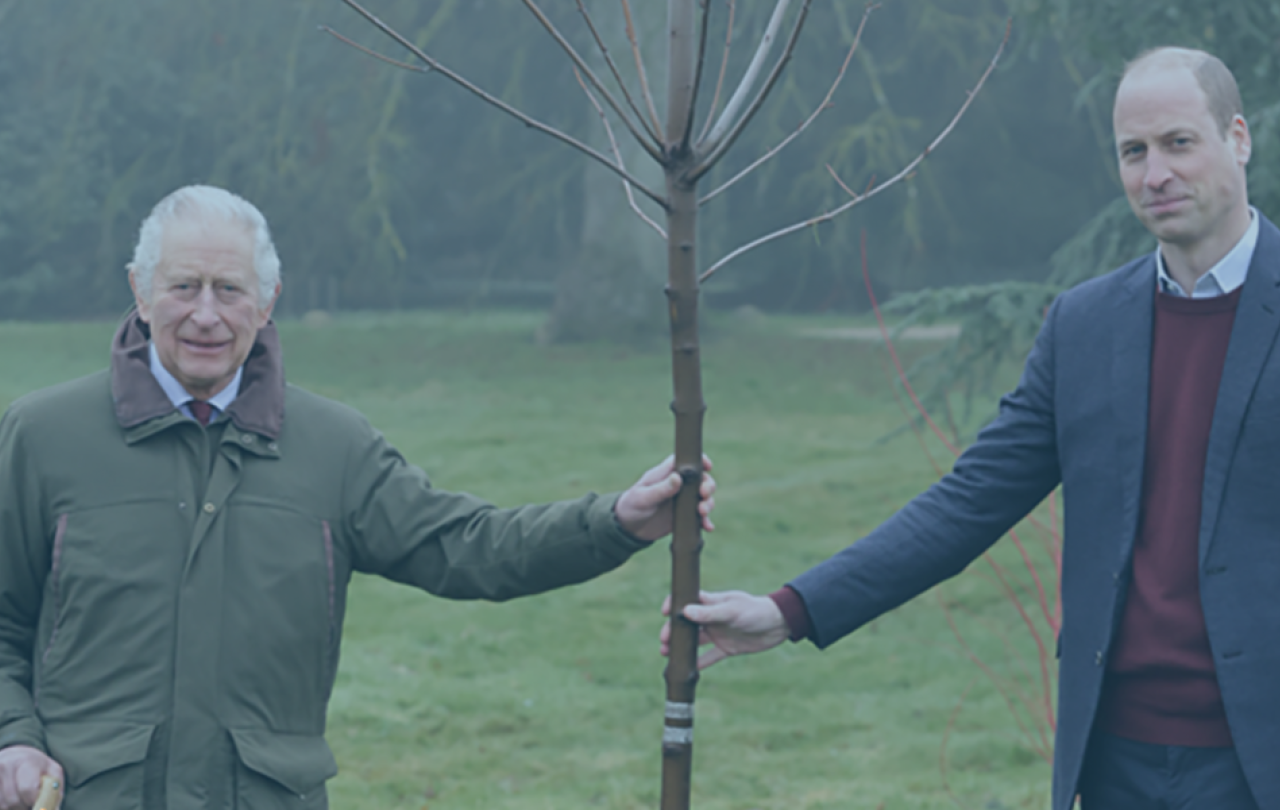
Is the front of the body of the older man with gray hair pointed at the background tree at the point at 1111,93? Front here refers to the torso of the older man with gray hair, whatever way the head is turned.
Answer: no

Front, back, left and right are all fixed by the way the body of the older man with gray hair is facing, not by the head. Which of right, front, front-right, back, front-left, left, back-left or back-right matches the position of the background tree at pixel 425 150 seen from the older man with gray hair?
back

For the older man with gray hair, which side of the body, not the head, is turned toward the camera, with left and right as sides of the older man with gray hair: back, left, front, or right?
front

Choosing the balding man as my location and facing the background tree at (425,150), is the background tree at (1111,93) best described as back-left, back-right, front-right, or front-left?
front-right

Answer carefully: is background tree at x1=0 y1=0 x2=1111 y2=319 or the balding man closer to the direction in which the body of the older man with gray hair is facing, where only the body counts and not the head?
the balding man

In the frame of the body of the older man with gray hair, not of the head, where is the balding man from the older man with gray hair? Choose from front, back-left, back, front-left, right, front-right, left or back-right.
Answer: left

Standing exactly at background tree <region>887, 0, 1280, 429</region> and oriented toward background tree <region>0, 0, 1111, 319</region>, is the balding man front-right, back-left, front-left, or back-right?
back-left

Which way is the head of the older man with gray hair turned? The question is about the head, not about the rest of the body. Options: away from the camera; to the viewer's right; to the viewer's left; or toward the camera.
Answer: toward the camera
